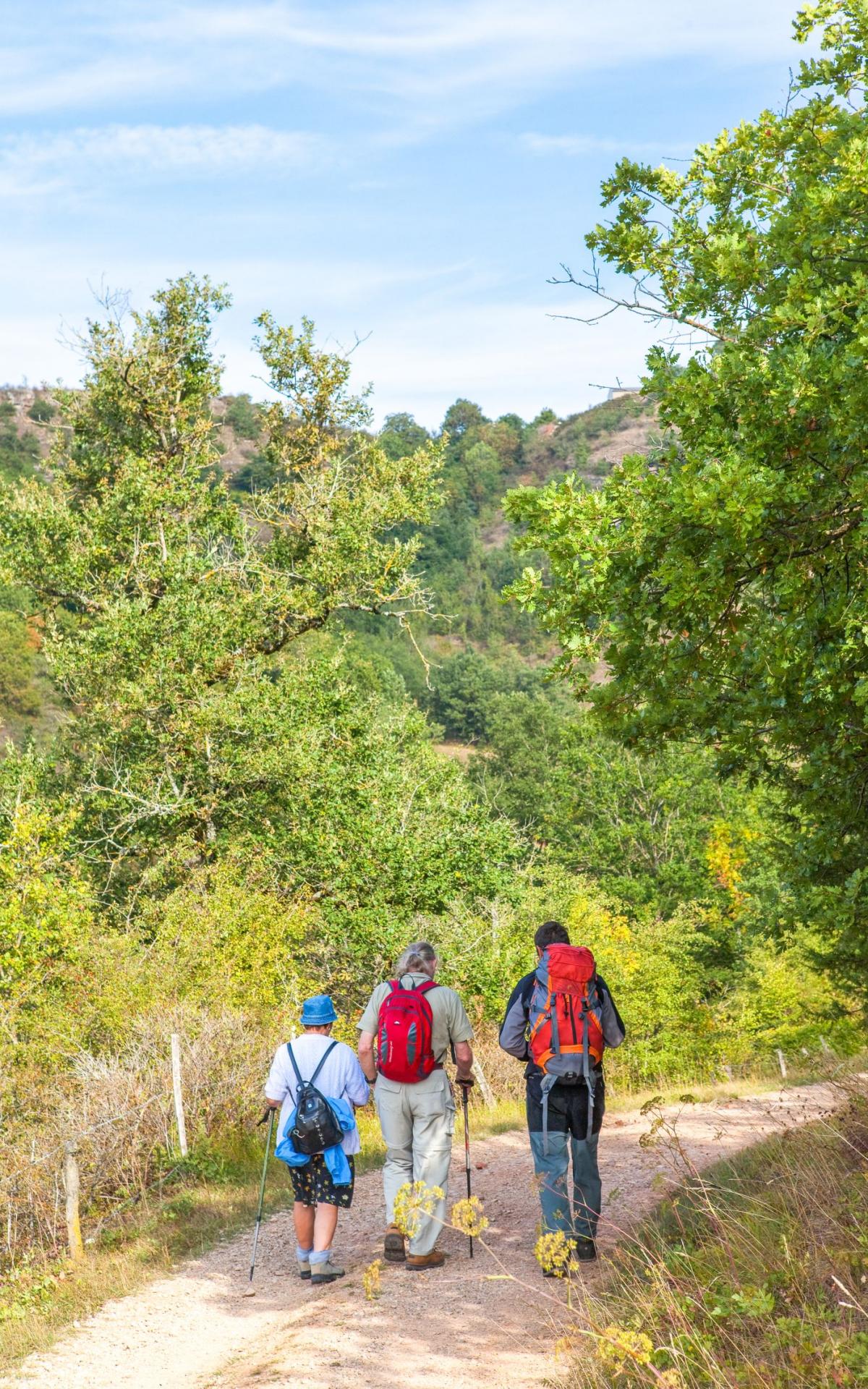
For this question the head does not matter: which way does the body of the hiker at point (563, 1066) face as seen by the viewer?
away from the camera

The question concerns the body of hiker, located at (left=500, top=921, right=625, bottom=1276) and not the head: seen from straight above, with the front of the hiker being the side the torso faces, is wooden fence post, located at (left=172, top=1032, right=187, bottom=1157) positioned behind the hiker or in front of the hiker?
in front

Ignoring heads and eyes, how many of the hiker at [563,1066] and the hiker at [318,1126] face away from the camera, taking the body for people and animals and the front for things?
2

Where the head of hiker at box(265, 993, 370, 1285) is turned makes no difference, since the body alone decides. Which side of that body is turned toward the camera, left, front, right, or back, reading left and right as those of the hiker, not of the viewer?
back

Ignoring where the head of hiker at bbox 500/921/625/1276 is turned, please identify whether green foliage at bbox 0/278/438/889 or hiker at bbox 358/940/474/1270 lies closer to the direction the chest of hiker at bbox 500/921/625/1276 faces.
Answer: the green foliage

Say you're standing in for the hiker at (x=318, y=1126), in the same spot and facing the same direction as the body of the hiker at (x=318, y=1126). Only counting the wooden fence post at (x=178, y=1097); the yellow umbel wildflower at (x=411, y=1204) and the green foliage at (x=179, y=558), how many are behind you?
1

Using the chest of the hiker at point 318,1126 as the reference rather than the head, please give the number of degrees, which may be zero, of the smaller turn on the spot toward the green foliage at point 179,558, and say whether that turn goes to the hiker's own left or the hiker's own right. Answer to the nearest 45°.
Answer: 0° — they already face it
